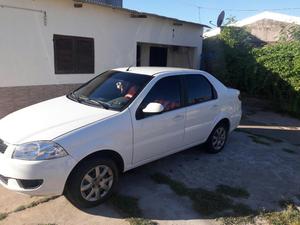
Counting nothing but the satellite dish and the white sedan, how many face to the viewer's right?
0

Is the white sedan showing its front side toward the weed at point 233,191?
no

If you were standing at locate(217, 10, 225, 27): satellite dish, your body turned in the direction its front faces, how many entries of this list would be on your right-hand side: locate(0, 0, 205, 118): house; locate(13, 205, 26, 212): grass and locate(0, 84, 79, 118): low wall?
0

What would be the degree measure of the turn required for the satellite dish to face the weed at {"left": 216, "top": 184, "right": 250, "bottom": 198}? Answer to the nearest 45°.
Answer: approximately 90° to its left

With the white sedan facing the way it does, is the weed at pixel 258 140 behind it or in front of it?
behind

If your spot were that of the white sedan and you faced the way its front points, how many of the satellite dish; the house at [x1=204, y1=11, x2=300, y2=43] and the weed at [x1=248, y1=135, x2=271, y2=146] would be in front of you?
0

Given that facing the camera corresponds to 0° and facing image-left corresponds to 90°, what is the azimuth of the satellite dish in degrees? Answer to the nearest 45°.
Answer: approximately 90°

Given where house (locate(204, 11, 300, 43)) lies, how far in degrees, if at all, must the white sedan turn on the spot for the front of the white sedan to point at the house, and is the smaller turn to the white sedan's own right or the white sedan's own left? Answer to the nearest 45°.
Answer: approximately 180°

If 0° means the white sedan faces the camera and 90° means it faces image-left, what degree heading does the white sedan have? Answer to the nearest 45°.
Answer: approximately 45°

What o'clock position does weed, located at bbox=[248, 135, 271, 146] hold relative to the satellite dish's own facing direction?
The weed is roughly at 9 o'clock from the satellite dish.

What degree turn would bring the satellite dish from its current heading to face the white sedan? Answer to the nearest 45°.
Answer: approximately 90° to its left
